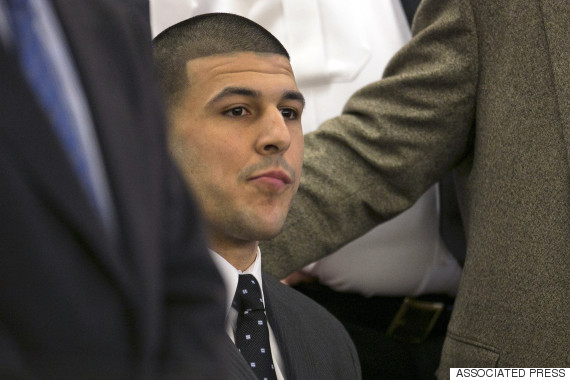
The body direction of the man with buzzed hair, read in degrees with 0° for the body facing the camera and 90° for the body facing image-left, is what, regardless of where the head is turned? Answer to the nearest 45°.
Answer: approximately 315°

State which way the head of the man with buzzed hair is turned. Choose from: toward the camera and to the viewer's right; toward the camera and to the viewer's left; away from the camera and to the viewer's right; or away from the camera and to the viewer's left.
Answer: toward the camera and to the viewer's right
